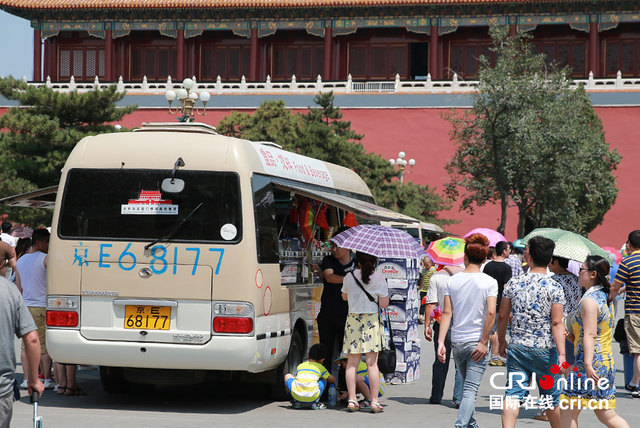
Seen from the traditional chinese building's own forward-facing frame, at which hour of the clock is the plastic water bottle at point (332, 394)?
The plastic water bottle is roughly at 12 o'clock from the traditional chinese building.

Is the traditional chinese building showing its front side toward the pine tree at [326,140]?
yes

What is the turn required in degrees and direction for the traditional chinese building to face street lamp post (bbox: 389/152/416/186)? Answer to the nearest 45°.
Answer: approximately 45° to its left

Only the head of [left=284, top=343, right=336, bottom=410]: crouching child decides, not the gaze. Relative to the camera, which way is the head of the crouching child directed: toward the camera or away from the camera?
away from the camera

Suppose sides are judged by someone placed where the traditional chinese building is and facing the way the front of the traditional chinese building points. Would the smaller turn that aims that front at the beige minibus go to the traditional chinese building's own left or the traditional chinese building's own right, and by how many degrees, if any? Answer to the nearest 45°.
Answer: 0° — it already faces it

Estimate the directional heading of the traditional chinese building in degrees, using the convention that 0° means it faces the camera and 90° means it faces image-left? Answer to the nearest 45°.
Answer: approximately 0°
